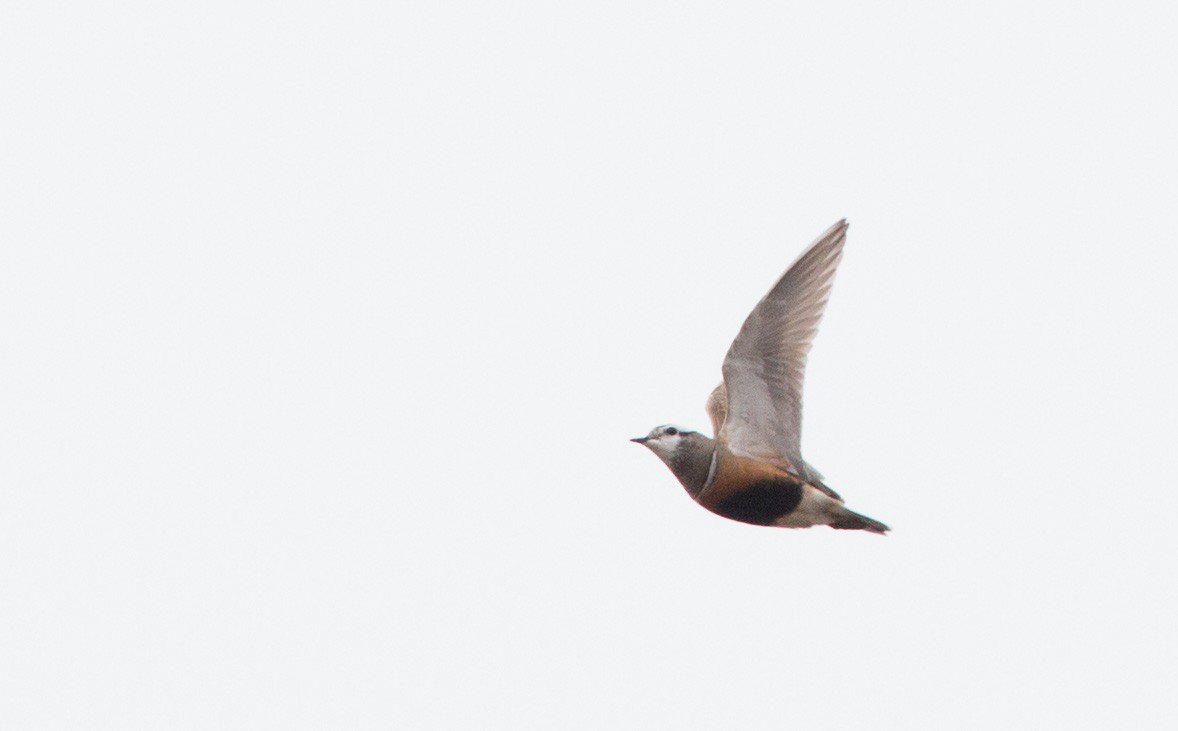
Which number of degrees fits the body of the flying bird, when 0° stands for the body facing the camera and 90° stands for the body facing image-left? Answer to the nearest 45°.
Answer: approximately 90°
